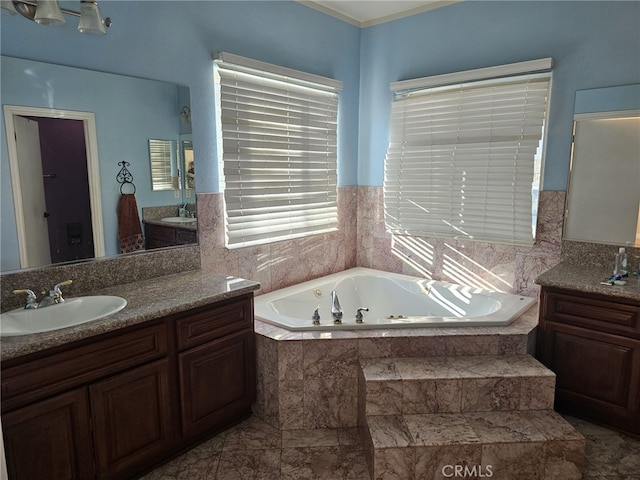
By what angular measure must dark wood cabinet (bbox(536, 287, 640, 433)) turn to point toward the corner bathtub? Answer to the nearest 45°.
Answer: approximately 45° to its right

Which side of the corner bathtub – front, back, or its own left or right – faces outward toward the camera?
front

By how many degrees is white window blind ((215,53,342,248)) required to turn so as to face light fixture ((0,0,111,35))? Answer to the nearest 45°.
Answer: approximately 90° to its right

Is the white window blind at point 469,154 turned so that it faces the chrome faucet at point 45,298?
yes

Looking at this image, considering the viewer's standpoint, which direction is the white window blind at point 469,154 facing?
facing the viewer and to the left of the viewer

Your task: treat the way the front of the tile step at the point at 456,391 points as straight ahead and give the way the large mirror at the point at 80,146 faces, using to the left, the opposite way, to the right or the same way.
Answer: to the left

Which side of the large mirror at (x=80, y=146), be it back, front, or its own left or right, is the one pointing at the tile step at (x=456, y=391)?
front

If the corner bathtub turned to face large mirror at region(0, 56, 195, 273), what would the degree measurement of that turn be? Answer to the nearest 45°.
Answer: approximately 45° to its right

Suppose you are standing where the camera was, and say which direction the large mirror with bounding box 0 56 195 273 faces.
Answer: facing the viewer and to the right of the viewer

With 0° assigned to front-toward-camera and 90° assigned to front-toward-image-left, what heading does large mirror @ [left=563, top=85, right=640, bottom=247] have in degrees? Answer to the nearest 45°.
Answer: approximately 45°

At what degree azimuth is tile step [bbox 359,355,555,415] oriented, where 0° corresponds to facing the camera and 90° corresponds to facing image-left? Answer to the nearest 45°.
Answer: approximately 0°

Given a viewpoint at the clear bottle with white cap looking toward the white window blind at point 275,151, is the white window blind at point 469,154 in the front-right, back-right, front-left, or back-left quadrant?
front-right

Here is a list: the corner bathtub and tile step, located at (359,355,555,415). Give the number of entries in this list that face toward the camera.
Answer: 2
